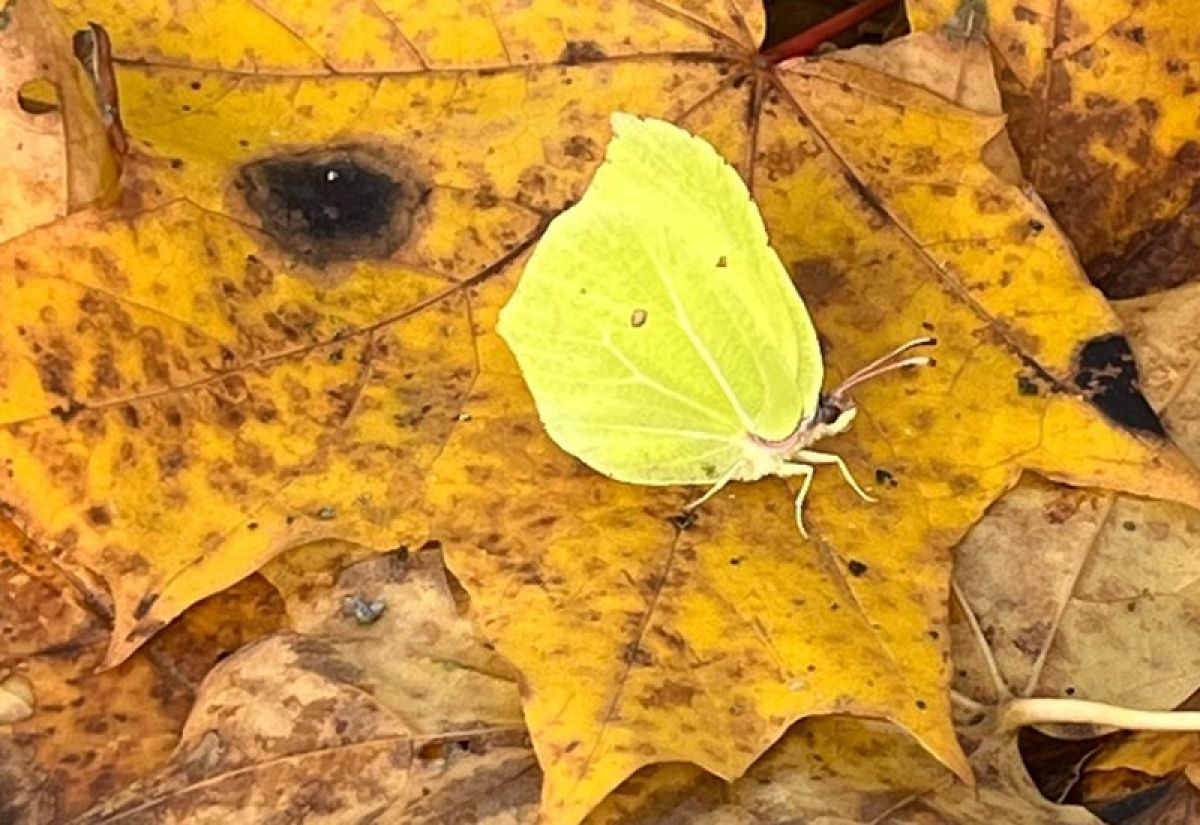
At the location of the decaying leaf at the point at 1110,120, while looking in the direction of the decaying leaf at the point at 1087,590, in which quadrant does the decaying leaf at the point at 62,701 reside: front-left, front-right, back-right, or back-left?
front-right

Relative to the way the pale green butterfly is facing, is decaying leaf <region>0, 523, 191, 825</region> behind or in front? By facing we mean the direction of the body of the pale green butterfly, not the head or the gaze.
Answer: behind

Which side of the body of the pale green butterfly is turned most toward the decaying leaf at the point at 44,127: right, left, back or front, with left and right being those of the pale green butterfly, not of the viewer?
back

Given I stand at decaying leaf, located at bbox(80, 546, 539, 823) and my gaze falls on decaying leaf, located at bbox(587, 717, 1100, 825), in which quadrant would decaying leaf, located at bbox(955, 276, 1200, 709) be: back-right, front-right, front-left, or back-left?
front-left

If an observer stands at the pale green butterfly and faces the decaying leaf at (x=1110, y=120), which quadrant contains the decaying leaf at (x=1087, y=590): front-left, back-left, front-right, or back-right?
front-right

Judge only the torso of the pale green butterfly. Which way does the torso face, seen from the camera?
to the viewer's right

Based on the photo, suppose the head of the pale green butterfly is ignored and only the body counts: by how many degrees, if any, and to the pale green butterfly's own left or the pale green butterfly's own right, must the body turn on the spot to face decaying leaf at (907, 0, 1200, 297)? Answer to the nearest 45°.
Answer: approximately 45° to the pale green butterfly's own left

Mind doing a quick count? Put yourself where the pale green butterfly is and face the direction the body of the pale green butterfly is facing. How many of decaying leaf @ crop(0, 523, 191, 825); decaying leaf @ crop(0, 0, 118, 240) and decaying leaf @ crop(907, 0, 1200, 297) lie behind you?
2
